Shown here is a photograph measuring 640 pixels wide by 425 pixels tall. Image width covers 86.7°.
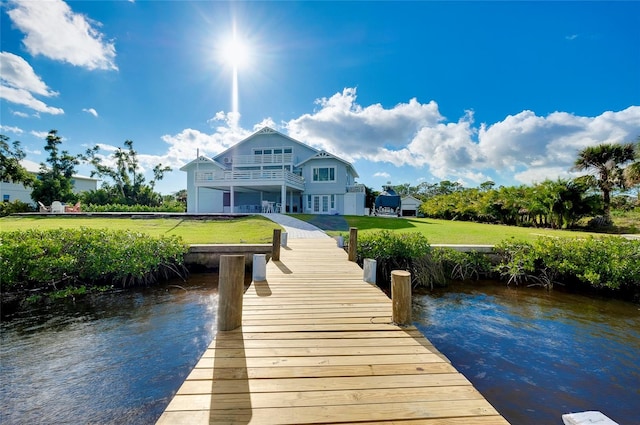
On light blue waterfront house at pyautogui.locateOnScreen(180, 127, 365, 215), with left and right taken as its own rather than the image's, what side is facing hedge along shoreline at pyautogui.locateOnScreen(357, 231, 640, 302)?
front

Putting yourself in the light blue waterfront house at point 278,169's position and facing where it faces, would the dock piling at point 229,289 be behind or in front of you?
in front

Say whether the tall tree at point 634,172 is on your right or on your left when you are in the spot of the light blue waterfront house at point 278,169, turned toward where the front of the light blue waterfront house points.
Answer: on your left

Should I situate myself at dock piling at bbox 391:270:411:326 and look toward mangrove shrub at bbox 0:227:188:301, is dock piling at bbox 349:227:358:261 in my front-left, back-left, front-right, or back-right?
front-right

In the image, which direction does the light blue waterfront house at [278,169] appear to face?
toward the camera

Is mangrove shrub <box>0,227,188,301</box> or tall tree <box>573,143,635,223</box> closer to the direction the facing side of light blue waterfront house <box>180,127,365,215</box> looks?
the mangrove shrub

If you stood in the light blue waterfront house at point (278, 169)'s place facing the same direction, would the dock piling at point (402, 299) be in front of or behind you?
in front

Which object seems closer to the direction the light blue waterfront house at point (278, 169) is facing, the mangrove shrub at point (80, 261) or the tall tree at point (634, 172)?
the mangrove shrub

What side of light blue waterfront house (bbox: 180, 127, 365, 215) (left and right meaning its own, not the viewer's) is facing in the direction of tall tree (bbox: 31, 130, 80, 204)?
right

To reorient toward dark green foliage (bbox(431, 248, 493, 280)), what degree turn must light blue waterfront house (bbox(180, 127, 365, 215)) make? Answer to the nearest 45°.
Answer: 0° — it already faces it
